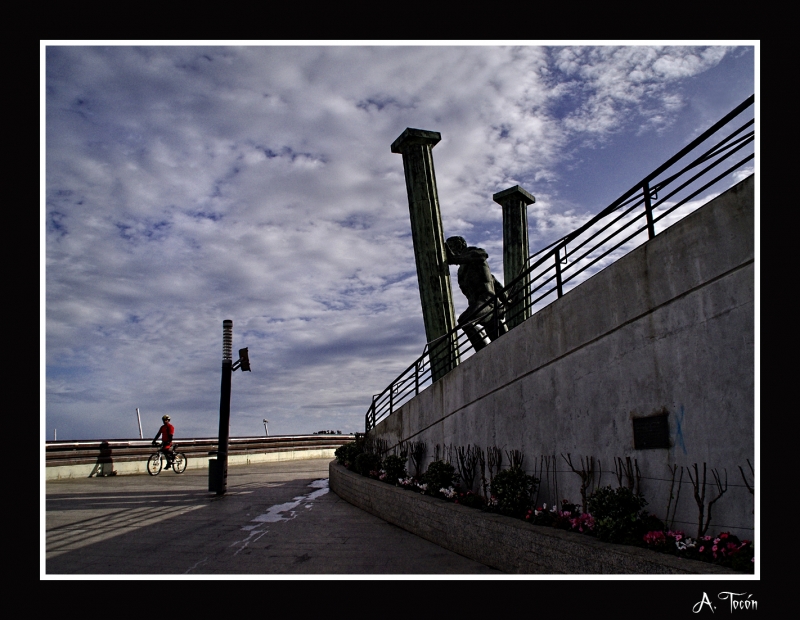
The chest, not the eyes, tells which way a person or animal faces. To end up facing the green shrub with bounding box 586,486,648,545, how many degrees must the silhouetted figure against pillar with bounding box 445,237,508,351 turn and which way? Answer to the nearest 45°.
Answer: approximately 90° to its left

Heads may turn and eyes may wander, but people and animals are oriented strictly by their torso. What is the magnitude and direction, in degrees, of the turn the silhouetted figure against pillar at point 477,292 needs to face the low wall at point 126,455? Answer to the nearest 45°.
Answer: approximately 45° to its right

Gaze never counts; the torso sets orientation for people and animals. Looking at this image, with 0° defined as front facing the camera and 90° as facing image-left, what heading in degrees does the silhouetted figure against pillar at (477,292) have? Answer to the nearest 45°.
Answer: approximately 90°

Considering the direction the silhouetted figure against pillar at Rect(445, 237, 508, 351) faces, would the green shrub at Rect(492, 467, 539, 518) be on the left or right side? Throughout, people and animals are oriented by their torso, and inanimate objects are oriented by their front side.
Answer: on its left

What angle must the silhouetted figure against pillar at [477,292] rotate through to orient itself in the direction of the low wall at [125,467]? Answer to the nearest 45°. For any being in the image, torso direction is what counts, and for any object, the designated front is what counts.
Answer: approximately 45° to its right

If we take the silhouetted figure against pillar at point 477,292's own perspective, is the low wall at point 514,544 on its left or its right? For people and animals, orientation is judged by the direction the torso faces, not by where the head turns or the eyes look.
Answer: on its left
